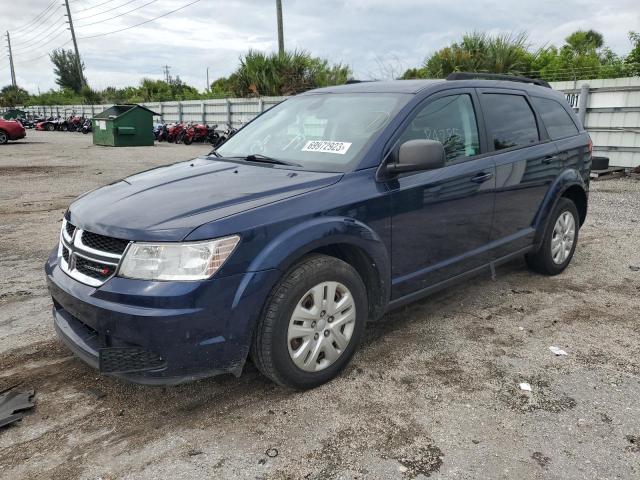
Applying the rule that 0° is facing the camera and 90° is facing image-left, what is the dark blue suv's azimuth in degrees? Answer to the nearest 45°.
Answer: approximately 45°

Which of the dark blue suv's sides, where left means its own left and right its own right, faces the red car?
right

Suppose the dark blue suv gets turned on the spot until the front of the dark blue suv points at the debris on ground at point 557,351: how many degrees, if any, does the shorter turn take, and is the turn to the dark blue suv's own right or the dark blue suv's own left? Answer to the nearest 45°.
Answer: approximately 135° to the dark blue suv's own left

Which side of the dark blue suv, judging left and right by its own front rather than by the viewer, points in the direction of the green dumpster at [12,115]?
right

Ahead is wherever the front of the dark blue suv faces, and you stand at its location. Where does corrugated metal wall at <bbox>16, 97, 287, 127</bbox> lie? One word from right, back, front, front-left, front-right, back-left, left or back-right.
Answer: back-right

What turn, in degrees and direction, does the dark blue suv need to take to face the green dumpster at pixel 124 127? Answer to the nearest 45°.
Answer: approximately 135° to its right

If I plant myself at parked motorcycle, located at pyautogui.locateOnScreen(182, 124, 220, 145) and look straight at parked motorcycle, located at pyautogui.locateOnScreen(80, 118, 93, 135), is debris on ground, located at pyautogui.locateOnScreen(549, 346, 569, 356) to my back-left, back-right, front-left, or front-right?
back-left

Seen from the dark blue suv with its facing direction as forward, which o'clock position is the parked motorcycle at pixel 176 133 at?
The parked motorcycle is roughly at 4 o'clock from the dark blue suv.

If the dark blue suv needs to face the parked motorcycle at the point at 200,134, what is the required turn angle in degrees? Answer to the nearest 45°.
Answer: approximately 135° to its right

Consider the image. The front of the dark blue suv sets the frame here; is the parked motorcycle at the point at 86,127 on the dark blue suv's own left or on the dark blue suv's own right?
on the dark blue suv's own right

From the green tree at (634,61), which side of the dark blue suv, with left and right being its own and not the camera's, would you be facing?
back
